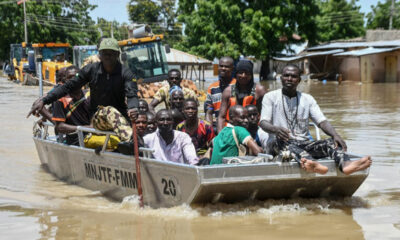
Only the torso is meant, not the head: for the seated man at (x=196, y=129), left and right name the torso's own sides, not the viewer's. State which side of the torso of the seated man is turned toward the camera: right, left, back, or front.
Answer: front

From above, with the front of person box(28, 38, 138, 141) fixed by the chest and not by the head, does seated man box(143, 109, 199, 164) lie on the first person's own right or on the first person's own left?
on the first person's own left

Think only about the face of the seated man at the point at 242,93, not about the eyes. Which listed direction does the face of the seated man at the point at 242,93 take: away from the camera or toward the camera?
toward the camera

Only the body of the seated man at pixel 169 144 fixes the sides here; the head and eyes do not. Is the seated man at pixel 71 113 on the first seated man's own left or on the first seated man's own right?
on the first seated man's own right

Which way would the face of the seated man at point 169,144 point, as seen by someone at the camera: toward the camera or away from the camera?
toward the camera

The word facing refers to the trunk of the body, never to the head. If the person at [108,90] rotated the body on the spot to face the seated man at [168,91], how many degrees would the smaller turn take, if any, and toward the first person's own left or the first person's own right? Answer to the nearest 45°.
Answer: approximately 135° to the first person's own left

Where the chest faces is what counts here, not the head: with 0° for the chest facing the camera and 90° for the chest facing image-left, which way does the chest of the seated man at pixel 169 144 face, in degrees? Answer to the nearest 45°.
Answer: approximately 0°

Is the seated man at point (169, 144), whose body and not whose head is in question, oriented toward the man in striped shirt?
no

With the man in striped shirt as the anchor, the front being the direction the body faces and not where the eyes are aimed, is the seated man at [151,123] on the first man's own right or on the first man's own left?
on the first man's own right

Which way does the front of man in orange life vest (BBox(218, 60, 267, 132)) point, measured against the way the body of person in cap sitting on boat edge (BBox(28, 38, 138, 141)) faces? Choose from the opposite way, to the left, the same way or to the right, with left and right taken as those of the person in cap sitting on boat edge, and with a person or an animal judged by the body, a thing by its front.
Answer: the same way

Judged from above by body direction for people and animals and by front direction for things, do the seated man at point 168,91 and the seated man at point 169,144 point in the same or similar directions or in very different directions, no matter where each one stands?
same or similar directions

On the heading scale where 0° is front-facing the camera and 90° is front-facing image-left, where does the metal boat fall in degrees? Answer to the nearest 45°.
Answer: approximately 315°

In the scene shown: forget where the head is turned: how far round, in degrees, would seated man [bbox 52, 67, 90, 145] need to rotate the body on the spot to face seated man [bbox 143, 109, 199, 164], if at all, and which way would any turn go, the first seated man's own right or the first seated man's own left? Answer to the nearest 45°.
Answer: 0° — they already face them

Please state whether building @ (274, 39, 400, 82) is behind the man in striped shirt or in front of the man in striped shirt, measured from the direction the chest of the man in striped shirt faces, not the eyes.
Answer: behind

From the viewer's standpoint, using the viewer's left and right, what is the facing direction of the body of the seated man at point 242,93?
facing the viewer

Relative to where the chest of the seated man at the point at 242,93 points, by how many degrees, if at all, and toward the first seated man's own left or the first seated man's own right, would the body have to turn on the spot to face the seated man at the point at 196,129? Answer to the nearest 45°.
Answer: approximately 45° to the first seated man's own right

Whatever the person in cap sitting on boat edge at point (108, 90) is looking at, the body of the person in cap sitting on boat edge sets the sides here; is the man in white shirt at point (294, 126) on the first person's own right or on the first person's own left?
on the first person's own left

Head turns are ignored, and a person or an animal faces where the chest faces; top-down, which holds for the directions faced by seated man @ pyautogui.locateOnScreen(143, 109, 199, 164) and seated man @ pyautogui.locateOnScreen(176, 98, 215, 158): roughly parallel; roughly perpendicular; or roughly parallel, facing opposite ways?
roughly parallel
